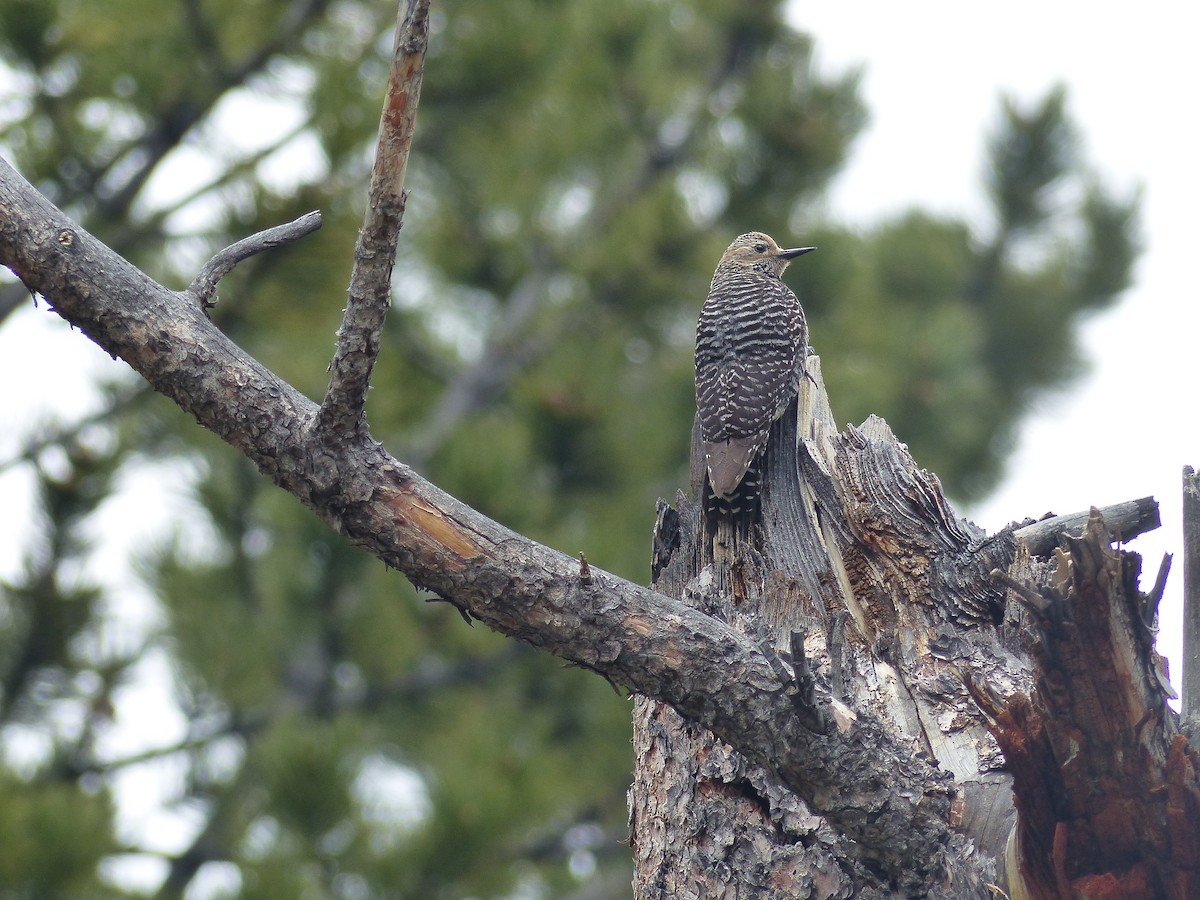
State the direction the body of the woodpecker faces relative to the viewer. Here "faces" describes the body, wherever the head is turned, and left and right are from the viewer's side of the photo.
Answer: facing away from the viewer and to the right of the viewer
